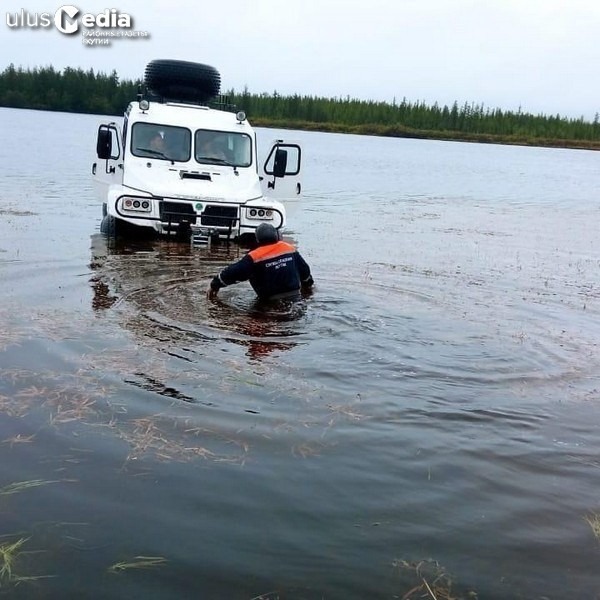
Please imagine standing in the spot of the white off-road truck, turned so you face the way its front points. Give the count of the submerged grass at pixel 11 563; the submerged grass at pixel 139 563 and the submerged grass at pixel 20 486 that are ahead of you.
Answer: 3

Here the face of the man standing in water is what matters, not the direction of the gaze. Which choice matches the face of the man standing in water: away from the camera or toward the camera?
away from the camera

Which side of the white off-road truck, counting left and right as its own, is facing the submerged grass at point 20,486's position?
front

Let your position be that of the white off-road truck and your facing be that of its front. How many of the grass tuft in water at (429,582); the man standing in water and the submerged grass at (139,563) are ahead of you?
3

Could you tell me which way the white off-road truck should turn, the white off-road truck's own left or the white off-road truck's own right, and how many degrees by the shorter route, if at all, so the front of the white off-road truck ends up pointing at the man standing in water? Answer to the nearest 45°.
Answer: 0° — it already faces them

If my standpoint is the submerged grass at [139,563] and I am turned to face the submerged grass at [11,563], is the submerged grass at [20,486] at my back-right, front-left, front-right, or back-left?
front-right

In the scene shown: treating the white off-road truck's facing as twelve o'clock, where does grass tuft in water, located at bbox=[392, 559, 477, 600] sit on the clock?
The grass tuft in water is roughly at 12 o'clock from the white off-road truck.

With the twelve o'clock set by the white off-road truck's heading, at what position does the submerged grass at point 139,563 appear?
The submerged grass is roughly at 12 o'clock from the white off-road truck.

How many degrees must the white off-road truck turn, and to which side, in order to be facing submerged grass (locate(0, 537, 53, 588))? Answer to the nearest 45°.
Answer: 0° — it already faces it

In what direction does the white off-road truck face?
toward the camera

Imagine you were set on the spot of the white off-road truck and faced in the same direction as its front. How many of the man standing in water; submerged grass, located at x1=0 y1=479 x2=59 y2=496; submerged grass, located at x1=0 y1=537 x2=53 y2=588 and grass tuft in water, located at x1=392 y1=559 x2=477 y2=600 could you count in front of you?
4
